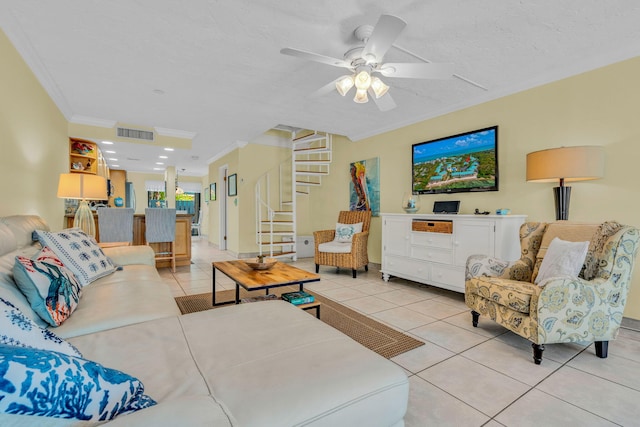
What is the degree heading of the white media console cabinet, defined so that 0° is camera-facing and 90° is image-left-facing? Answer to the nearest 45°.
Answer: approximately 45°

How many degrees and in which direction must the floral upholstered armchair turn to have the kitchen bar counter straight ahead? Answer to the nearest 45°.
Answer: approximately 45° to its right

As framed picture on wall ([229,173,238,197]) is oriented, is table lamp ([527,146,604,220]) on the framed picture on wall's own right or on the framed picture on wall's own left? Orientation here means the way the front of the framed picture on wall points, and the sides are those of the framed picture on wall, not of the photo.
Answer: on the framed picture on wall's own left

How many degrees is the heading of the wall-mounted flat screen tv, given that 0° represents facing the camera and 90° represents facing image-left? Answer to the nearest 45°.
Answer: approximately 45°

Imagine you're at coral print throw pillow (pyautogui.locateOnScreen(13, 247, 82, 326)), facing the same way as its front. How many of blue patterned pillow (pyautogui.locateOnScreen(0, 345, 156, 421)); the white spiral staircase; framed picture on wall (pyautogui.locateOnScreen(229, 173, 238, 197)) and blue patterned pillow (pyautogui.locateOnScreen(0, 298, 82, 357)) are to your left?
2

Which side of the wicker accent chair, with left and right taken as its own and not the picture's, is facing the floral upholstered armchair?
left

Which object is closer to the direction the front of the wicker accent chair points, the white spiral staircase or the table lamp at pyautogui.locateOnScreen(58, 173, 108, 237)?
the table lamp
